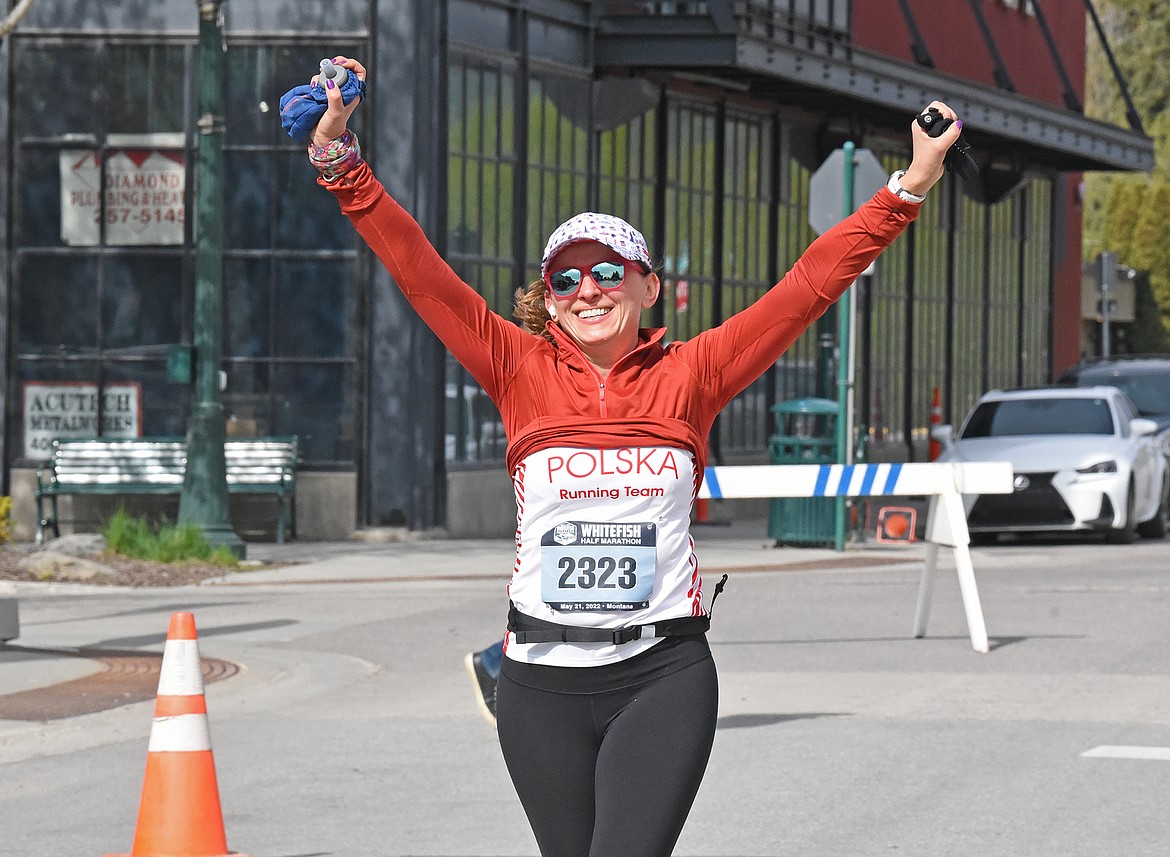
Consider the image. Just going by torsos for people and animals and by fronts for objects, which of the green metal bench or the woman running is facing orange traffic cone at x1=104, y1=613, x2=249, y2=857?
the green metal bench

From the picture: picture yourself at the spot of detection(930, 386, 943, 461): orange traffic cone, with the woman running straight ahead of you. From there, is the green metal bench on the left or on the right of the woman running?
right

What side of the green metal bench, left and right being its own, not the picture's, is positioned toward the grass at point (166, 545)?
front

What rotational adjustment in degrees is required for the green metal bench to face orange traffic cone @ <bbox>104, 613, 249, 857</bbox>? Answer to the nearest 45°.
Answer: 0° — it already faces it

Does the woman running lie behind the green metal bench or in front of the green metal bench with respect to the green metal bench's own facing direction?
in front

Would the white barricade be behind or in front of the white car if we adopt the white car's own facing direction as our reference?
in front

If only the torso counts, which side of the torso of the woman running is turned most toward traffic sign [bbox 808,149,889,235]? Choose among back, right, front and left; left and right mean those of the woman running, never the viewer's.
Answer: back

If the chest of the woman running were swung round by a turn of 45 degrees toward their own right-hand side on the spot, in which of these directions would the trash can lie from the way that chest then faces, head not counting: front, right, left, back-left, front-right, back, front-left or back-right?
back-right

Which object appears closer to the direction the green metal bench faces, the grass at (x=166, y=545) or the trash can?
the grass

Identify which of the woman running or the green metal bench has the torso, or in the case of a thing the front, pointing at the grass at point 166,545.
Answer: the green metal bench
